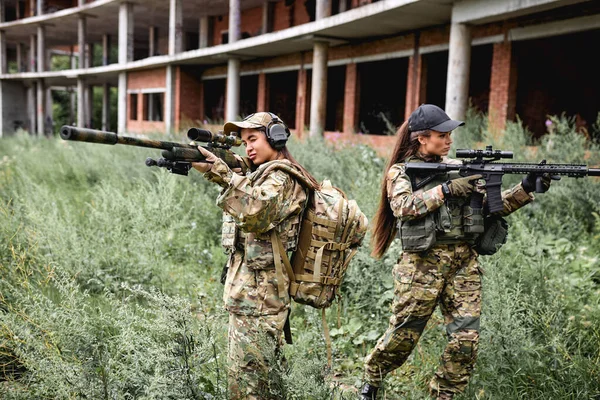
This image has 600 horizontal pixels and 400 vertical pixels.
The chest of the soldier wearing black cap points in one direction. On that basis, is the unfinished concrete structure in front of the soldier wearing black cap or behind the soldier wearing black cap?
behind

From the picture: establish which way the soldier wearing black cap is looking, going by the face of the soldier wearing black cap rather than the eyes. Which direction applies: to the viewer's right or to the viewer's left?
to the viewer's right

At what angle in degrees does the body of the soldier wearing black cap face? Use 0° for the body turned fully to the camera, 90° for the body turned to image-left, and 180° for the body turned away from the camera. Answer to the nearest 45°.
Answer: approximately 315°
